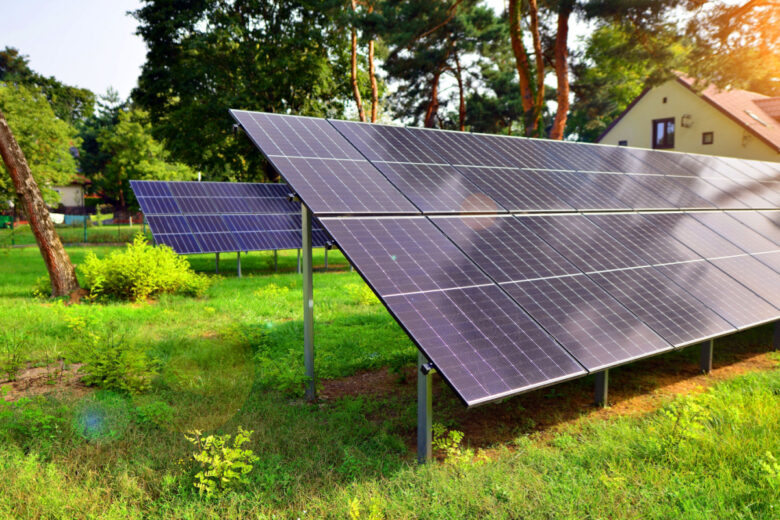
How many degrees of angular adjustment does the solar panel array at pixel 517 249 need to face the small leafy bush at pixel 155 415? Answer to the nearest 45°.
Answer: approximately 90° to its right

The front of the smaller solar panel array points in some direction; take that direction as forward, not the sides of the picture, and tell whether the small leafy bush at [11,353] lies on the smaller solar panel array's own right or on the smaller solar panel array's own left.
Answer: on the smaller solar panel array's own right

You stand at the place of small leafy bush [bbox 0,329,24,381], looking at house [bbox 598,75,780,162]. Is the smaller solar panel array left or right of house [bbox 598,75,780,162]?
left

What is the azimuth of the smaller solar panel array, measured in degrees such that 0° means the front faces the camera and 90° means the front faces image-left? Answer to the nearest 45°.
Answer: approximately 315°

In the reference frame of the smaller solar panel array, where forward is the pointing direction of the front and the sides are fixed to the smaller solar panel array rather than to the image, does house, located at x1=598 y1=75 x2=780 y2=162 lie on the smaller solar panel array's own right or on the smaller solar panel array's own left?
on the smaller solar panel array's own left

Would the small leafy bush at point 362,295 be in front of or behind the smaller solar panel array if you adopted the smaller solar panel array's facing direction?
in front
